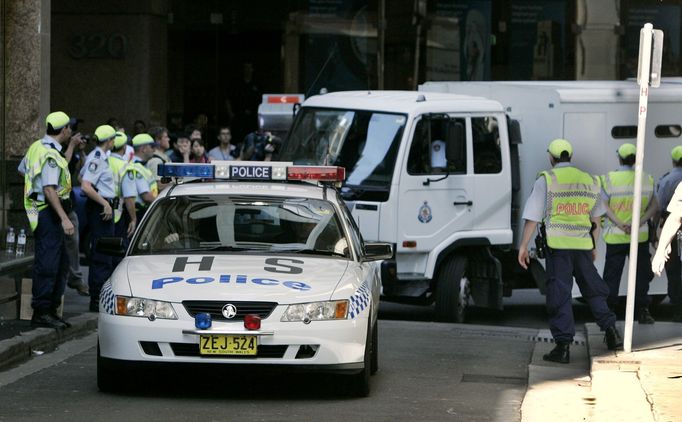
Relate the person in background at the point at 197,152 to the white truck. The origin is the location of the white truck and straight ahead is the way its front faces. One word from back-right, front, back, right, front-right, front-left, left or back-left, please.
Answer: right

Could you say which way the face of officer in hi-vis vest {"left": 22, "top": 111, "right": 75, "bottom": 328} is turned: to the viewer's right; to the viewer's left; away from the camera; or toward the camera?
to the viewer's right

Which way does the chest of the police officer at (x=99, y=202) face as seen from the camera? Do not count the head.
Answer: to the viewer's right

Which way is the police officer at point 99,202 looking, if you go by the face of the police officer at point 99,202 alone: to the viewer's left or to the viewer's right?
to the viewer's right

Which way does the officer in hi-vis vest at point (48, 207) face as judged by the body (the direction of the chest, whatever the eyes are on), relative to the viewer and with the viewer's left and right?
facing to the right of the viewer

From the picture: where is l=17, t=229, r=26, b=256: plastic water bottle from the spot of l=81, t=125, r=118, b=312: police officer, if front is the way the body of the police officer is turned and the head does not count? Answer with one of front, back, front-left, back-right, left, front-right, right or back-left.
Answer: back

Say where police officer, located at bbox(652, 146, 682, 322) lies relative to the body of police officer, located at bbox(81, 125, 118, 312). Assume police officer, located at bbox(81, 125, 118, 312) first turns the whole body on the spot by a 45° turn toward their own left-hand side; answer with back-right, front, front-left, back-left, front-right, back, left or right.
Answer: front-right

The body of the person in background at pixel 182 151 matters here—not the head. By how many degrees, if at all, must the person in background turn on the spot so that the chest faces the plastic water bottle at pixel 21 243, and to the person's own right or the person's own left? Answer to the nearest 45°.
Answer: approximately 90° to the person's own right

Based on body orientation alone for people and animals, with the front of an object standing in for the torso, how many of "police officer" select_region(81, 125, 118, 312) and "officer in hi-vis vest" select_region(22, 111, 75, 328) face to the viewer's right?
2

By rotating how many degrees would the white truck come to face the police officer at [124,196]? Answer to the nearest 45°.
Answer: approximately 45° to its right

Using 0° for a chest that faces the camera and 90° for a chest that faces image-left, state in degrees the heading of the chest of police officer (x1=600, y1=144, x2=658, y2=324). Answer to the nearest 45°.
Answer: approximately 180°

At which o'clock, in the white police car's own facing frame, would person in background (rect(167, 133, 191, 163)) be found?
The person in background is roughly at 6 o'clock from the white police car.

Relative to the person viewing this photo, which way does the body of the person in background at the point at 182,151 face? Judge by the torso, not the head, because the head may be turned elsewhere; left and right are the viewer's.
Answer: facing the viewer and to the right of the viewer
